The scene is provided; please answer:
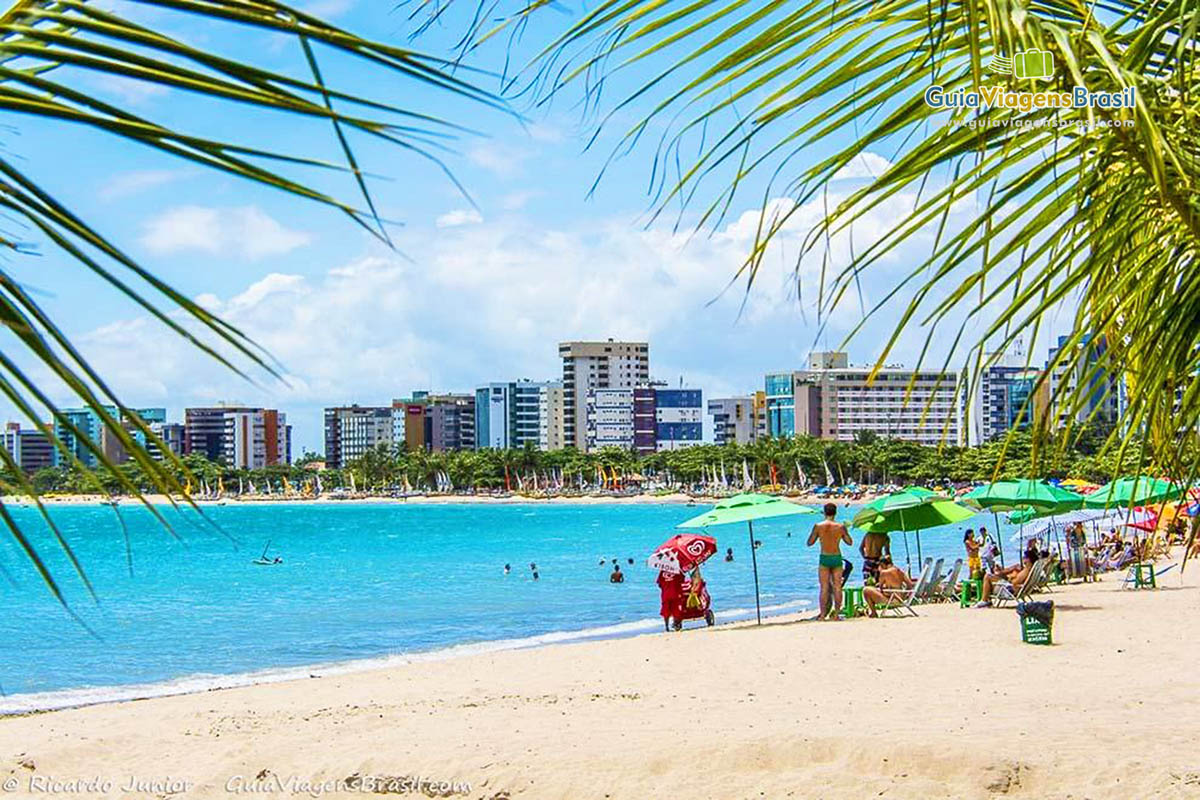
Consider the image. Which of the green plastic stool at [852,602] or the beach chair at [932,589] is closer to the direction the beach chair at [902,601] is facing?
the green plastic stool

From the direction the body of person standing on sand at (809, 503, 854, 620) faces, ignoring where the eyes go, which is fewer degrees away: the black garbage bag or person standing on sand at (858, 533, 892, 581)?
the person standing on sand

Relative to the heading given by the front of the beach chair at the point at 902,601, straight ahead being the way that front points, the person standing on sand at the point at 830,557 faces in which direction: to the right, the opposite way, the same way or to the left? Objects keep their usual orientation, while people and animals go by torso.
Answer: to the right

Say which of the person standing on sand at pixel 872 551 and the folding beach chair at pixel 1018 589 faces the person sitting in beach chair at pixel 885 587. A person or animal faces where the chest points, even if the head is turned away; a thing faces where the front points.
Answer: the folding beach chair

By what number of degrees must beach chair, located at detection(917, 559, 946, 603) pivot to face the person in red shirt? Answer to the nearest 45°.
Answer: approximately 45° to its left

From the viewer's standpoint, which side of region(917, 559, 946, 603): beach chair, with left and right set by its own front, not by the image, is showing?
left

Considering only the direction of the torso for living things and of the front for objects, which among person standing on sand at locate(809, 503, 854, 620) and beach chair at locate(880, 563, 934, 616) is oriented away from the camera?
the person standing on sand

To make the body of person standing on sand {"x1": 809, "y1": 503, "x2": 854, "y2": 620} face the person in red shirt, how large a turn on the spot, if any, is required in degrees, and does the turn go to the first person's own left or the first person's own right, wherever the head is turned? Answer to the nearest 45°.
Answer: approximately 45° to the first person's own left

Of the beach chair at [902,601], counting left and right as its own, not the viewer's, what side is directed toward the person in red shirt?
front

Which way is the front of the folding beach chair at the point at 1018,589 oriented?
to the viewer's left

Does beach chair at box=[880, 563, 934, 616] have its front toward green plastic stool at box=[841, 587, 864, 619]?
yes

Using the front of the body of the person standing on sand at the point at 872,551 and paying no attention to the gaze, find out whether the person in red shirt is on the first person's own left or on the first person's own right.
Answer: on the first person's own left

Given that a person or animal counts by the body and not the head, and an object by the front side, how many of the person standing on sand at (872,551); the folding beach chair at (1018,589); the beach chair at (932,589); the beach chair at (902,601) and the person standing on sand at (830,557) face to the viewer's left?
3

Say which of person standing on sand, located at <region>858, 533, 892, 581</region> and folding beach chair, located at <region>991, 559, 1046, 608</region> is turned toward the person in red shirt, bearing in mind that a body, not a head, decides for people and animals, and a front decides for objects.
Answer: the folding beach chair

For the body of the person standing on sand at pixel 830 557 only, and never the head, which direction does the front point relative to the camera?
away from the camera

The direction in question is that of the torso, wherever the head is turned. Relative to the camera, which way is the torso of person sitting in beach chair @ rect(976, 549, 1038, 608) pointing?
to the viewer's left

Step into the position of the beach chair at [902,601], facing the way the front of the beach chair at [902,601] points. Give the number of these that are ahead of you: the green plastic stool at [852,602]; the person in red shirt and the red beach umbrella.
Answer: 3
